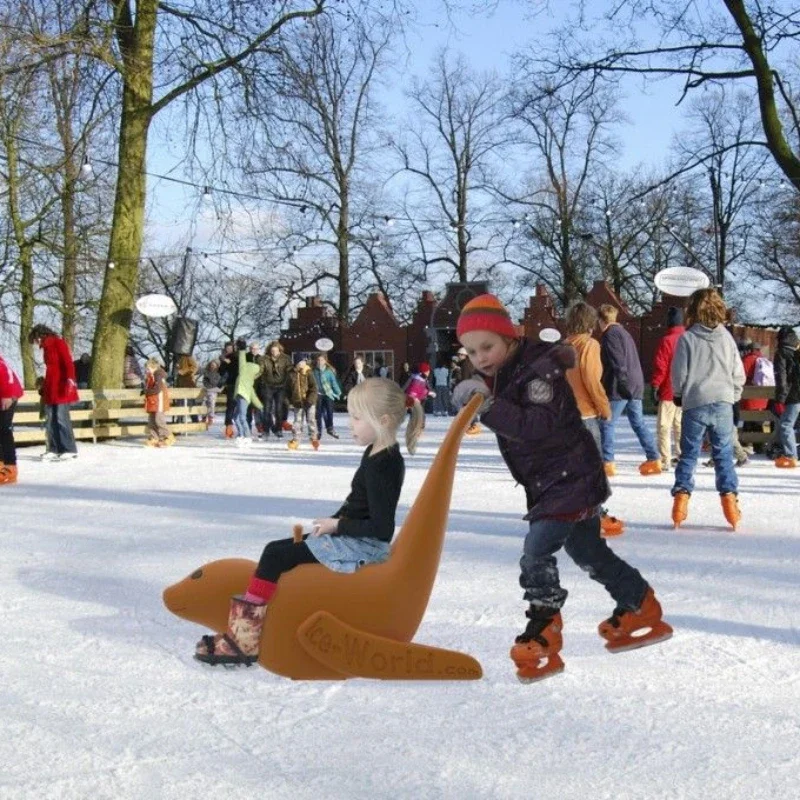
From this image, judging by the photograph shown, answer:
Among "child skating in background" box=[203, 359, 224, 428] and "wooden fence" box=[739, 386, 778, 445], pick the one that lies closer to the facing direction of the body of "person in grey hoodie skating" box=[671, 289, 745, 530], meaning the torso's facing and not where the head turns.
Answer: the wooden fence

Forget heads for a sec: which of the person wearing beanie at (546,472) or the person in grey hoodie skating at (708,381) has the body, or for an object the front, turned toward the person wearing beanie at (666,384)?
the person in grey hoodie skating

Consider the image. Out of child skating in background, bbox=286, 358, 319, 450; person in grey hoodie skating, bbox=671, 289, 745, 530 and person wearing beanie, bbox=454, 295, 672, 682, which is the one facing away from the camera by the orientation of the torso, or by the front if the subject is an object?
the person in grey hoodie skating

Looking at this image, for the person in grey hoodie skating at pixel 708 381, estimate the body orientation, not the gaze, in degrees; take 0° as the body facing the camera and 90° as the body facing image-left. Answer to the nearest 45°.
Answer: approximately 180°

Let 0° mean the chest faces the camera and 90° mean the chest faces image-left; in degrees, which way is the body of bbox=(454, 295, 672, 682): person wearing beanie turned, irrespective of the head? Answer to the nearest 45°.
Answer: approximately 45°

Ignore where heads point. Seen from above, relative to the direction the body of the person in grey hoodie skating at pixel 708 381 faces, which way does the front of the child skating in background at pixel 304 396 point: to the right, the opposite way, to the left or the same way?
the opposite way

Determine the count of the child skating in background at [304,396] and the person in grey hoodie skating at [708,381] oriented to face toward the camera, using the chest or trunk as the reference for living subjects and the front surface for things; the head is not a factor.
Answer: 1

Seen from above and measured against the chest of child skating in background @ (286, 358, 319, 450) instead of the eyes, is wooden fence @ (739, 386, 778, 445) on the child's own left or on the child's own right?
on the child's own left
